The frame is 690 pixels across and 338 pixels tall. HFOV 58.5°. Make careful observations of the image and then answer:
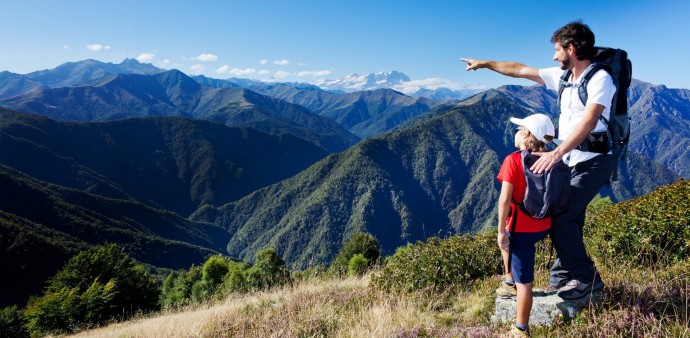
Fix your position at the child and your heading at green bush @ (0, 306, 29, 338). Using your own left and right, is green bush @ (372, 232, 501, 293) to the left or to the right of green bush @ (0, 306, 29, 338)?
right

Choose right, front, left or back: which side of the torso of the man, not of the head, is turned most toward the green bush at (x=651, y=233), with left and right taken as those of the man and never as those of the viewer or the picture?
right

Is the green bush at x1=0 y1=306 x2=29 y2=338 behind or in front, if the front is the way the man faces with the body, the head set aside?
in front

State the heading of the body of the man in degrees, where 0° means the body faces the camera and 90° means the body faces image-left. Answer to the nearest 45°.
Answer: approximately 90°

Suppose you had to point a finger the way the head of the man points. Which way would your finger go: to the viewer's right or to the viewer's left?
to the viewer's left

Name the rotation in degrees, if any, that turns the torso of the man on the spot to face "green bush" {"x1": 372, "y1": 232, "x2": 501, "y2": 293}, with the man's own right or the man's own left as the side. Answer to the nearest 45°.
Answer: approximately 45° to the man's own right
